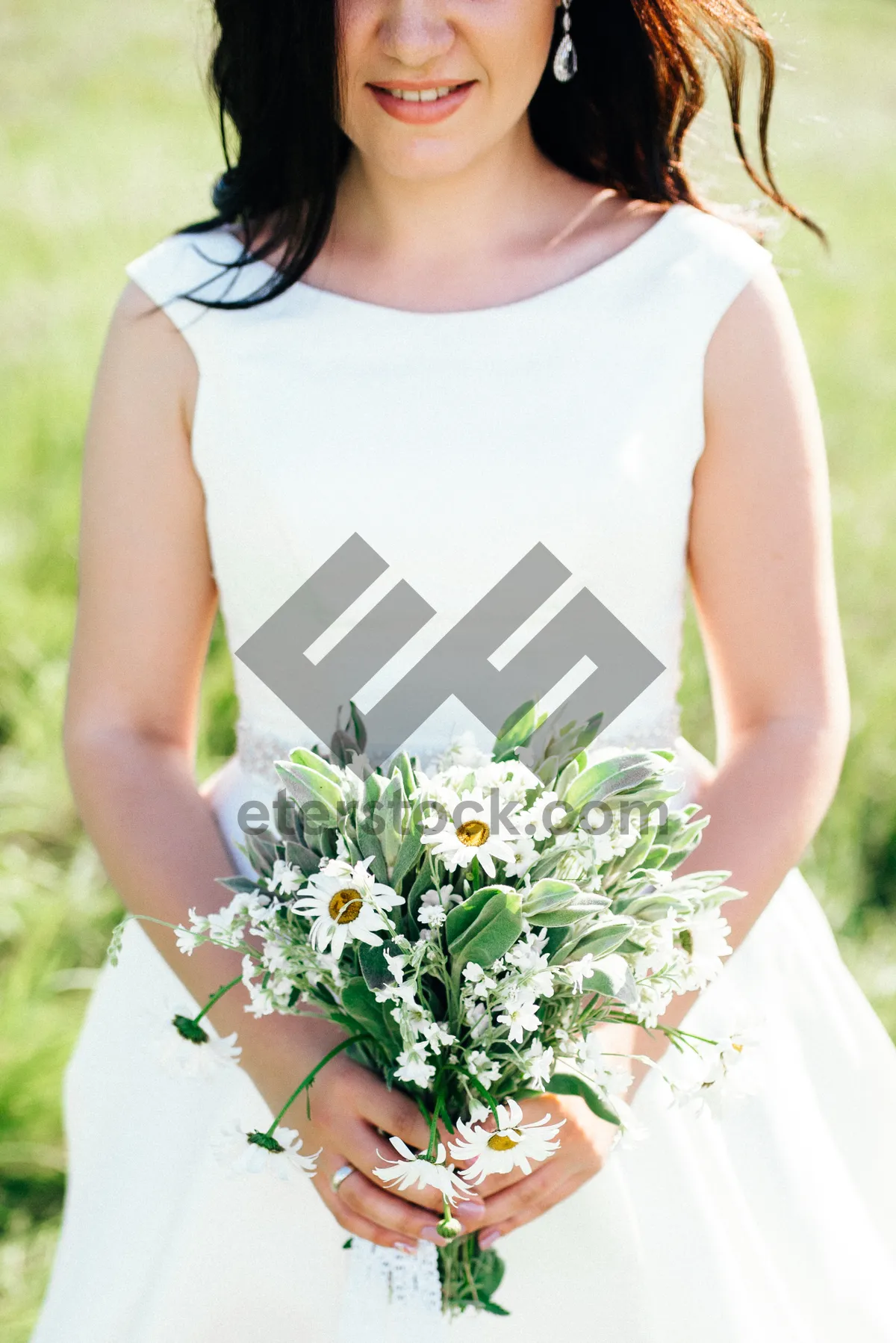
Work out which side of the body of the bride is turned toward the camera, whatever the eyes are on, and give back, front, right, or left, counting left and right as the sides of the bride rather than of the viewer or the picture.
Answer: front
